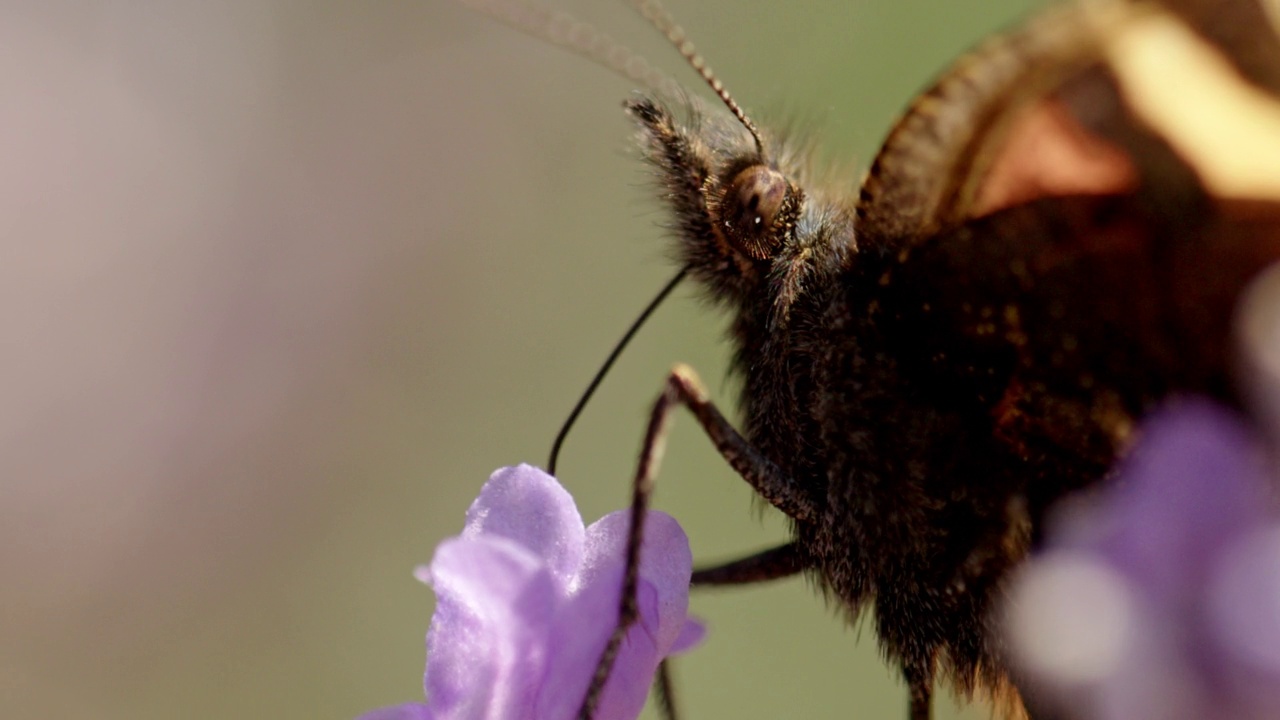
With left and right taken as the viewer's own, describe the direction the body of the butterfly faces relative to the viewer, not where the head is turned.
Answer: facing to the left of the viewer
